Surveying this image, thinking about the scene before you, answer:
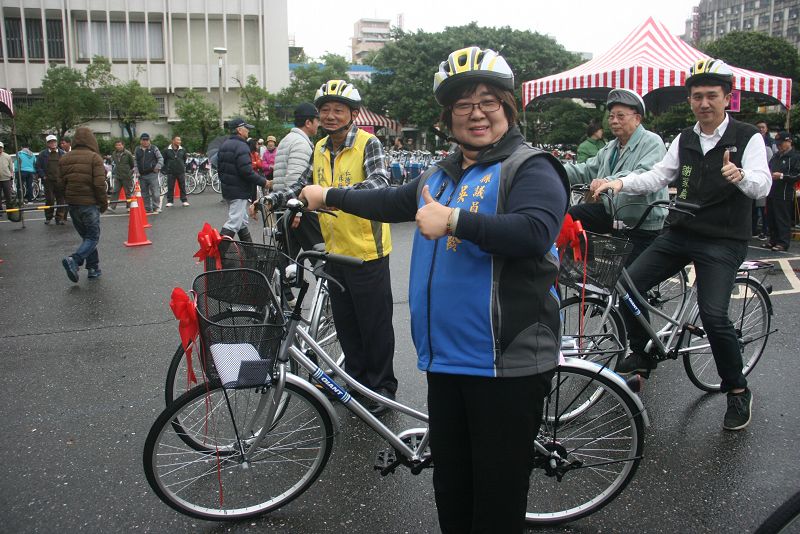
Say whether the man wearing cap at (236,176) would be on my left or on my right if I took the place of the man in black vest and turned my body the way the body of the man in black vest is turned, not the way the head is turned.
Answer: on my right

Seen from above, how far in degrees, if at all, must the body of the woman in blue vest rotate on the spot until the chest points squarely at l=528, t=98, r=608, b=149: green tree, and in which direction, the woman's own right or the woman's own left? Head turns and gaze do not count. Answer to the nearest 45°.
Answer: approximately 135° to the woman's own right

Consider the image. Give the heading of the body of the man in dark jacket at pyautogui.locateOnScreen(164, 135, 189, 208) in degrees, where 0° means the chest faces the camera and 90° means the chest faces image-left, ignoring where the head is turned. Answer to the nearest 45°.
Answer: approximately 0°

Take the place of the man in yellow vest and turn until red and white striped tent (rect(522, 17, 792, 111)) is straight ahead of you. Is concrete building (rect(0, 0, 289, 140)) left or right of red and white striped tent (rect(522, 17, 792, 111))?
left

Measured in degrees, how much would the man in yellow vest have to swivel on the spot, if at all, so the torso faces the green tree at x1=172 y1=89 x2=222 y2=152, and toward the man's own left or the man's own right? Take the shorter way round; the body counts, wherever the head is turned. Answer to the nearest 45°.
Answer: approximately 135° to the man's own right
